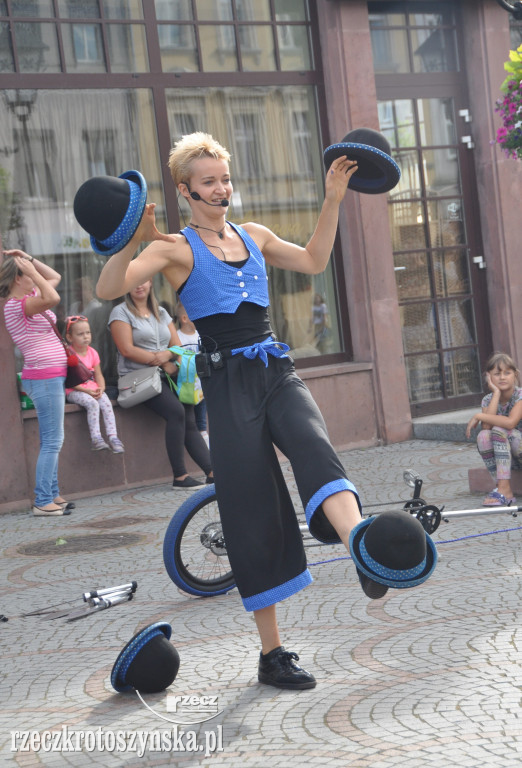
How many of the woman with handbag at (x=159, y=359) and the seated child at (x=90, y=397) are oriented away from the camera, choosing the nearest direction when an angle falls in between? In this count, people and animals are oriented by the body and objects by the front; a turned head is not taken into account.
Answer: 0

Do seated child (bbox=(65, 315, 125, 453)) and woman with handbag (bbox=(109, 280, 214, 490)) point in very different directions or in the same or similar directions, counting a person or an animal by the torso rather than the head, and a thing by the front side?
same or similar directions

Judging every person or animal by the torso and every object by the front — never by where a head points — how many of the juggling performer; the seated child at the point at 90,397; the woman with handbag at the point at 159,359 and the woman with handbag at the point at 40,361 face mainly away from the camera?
0

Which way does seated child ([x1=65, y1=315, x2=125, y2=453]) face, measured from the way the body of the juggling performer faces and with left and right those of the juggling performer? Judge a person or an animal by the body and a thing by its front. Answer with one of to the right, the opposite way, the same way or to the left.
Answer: the same way

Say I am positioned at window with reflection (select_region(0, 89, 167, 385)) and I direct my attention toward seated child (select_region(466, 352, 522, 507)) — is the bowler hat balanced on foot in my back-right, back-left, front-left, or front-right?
front-right

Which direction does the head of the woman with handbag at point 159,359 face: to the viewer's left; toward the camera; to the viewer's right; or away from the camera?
toward the camera

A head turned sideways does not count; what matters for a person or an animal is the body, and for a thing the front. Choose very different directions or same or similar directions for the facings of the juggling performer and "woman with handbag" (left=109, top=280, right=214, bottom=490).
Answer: same or similar directions

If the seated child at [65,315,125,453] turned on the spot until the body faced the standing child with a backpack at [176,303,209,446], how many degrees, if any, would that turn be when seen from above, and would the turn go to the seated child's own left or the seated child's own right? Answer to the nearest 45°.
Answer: approximately 90° to the seated child's own left

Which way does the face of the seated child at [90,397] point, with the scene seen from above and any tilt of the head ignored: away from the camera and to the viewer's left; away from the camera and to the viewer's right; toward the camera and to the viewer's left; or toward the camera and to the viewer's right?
toward the camera and to the viewer's right

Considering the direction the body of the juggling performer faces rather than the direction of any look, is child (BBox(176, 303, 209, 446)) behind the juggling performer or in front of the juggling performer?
behind

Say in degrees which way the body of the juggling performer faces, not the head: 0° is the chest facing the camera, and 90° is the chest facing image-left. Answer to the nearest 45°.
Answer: approximately 315°

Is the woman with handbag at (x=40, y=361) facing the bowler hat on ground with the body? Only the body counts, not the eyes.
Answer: no

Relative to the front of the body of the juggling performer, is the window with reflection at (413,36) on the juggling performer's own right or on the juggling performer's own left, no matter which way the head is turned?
on the juggling performer's own left

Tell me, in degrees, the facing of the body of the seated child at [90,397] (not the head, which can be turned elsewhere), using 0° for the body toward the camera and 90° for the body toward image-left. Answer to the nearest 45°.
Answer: approximately 315°

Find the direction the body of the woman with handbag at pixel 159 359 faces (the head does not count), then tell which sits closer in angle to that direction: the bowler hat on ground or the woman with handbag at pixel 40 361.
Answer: the bowler hat on ground

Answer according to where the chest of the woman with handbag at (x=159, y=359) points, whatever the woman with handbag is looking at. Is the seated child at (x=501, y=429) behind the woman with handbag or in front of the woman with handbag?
in front

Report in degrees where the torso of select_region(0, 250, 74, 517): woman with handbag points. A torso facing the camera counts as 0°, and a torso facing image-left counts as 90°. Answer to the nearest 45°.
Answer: approximately 270°
